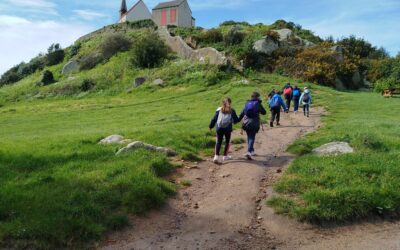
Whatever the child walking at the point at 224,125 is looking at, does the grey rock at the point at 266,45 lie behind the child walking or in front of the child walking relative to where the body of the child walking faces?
in front

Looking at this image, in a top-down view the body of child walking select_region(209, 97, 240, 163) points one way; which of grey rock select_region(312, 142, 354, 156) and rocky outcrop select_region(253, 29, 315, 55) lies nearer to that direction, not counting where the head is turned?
the rocky outcrop

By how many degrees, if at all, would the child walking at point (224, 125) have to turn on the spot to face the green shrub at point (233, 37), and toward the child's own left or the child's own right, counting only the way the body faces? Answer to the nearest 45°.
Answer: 0° — they already face it

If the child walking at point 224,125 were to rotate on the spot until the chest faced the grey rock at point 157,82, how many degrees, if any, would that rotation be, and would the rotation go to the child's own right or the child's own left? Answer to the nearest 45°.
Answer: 0° — they already face it

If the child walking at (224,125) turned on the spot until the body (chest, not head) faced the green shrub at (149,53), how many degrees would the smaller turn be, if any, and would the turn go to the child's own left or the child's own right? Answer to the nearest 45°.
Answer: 0° — they already face it

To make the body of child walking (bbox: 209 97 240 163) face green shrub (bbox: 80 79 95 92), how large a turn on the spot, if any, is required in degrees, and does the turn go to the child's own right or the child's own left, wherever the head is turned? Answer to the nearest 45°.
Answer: approximately 45° to the child's own left

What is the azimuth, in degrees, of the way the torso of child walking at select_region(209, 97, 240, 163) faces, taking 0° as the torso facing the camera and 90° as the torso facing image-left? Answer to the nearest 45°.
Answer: approximately 180°

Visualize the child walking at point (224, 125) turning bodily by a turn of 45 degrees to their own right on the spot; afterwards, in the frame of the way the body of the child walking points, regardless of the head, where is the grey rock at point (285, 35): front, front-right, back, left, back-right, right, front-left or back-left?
front-left

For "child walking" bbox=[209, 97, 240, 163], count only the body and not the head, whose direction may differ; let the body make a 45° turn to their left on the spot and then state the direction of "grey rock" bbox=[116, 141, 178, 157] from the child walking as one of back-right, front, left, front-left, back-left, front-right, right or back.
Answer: front-left

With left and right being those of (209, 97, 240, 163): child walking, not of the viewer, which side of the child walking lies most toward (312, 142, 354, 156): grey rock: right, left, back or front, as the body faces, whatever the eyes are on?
right
